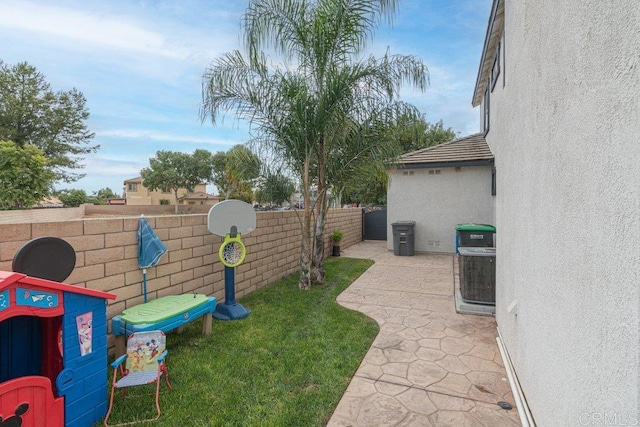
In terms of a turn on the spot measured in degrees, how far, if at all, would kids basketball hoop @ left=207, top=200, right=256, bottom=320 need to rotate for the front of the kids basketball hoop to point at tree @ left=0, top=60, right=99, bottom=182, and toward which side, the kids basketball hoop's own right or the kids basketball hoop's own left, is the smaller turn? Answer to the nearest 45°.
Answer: approximately 135° to the kids basketball hoop's own right

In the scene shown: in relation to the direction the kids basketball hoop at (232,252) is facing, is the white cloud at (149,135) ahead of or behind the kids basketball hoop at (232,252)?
behind

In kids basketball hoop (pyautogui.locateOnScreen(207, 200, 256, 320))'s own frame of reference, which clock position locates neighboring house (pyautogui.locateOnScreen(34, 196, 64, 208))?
The neighboring house is roughly at 5 o'clock from the kids basketball hoop.

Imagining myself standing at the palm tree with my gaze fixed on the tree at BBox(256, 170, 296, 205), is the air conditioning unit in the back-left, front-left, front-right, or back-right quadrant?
back-right

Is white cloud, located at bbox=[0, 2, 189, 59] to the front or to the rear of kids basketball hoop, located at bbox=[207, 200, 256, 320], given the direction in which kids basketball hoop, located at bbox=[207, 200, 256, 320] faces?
to the rear

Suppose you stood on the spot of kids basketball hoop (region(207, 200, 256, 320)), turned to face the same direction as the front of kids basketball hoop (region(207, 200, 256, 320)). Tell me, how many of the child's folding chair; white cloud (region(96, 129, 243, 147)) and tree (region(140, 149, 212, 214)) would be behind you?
2

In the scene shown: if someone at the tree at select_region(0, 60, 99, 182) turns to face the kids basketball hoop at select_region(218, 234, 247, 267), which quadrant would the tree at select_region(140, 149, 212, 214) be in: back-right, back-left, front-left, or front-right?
back-left

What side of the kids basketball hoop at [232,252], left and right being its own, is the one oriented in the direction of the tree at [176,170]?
back

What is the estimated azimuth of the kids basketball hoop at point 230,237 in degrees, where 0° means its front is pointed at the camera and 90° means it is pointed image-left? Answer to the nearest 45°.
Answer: approximately 0°

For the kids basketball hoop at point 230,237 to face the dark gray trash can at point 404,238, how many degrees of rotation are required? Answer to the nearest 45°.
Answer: approximately 135° to its left

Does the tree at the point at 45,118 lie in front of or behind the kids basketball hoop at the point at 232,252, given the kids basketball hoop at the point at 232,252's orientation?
behind

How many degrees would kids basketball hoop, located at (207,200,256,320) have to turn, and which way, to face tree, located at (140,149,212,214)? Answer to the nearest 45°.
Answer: approximately 180°
